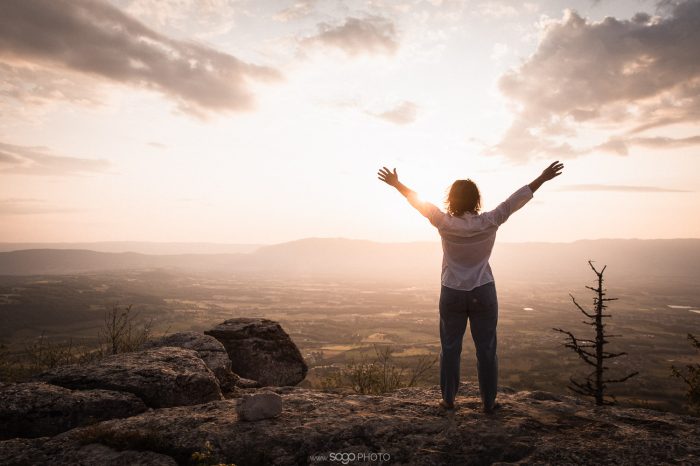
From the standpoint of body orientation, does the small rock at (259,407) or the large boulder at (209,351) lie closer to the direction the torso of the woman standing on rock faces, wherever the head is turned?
the large boulder

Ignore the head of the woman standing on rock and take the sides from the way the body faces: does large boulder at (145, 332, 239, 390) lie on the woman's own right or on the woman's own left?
on the woman's own left

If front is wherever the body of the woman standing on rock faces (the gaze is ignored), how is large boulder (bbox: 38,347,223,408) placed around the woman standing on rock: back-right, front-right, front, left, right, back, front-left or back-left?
left

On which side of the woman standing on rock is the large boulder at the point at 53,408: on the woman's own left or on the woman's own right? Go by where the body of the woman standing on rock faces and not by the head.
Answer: on the woman's own left

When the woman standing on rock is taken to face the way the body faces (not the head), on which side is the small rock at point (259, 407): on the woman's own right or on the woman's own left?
on the woman's own left

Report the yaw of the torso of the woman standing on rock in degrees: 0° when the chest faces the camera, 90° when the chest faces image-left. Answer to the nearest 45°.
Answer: approximately 180°

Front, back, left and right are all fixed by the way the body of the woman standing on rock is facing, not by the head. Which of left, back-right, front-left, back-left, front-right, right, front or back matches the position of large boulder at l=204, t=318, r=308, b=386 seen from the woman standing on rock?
front-left

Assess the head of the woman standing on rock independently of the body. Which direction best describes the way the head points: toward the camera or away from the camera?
away from the camera
